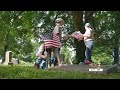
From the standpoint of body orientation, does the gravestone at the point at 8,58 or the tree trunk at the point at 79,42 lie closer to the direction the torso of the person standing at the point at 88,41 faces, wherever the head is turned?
the gravestone

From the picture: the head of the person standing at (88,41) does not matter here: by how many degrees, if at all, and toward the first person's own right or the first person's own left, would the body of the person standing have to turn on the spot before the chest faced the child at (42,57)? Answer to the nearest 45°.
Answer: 0° — they already face them

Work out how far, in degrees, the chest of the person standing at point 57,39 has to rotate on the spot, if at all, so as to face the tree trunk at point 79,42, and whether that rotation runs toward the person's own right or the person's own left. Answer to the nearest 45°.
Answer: approximately 45° to the person's own left

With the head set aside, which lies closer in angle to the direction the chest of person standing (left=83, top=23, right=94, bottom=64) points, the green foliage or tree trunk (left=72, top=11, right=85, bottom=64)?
the tree trunk

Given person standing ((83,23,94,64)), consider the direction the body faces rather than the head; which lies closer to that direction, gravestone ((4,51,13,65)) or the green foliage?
the gravestone

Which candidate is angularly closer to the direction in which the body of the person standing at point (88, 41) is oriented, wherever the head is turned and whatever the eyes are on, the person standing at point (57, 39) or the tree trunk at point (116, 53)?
the person standing

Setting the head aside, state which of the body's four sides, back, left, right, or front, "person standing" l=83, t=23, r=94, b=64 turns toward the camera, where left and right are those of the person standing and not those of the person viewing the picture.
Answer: left
